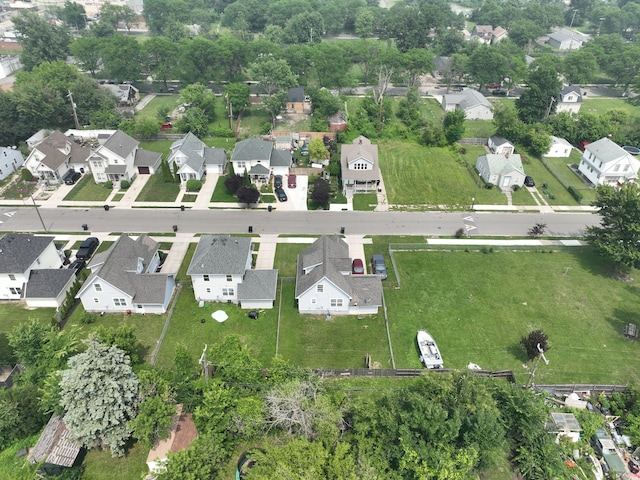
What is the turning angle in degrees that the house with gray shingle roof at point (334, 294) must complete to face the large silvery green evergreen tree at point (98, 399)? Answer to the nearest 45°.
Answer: approximately 135° to its left

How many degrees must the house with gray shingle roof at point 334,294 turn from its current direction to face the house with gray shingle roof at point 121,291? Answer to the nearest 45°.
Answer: approximately 90° to its left

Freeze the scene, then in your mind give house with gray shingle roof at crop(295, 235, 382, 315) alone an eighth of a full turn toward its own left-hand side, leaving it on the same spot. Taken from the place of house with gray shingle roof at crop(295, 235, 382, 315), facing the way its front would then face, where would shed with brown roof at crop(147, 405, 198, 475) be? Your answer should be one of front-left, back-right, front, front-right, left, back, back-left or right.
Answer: left

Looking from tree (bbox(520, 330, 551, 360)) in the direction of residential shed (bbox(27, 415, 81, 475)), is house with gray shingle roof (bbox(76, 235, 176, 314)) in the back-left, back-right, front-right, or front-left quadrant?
front-right

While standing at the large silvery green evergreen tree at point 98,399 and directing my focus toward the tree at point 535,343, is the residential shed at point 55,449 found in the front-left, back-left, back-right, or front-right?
back-right

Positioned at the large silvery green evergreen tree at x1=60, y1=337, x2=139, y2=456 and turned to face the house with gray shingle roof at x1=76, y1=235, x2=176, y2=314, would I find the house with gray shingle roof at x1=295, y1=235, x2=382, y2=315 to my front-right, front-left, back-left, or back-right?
front-right

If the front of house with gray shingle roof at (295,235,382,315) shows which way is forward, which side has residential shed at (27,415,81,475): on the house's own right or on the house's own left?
on the house's own left

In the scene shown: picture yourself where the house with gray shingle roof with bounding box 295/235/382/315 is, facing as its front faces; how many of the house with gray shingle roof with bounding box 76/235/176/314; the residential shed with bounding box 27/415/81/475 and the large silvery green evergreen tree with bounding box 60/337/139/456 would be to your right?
0

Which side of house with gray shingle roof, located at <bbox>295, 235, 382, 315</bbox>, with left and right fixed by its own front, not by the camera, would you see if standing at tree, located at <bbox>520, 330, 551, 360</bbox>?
right

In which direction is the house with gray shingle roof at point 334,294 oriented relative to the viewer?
away from the camera
